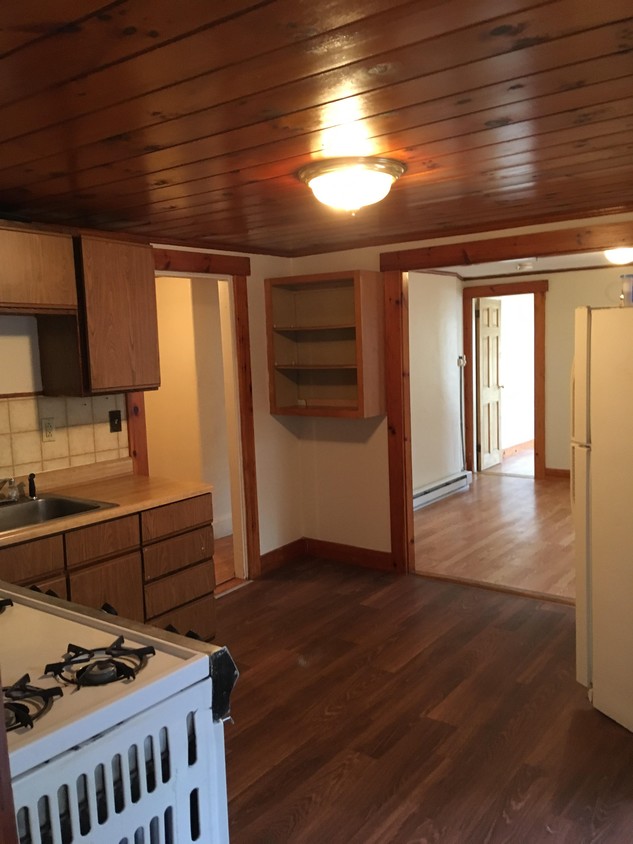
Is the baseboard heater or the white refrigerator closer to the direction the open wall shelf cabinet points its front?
the white refrigerator

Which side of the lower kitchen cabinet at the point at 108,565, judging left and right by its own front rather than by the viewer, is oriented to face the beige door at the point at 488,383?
left

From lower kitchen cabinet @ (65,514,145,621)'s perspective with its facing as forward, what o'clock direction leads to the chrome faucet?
The chrome faucet is roughly at 6 o'clock from the lower kitchen cabinet.

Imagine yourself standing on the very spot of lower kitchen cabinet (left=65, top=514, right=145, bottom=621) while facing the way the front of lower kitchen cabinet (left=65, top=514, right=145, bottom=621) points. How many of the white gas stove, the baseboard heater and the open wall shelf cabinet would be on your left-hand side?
2

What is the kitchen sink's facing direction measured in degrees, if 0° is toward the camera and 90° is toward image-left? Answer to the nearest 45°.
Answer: approximately 315°

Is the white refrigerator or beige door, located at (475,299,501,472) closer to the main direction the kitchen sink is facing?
the white refrigerator

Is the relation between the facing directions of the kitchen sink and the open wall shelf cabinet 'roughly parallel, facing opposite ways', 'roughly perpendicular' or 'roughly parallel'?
roughly perpendicular

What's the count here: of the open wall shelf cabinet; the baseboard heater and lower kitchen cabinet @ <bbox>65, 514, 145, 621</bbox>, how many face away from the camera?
0

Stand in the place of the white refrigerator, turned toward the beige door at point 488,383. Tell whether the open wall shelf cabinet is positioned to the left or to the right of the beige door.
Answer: left

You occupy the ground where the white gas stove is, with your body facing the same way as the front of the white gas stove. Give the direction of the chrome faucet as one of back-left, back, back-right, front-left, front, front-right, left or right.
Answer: front-left

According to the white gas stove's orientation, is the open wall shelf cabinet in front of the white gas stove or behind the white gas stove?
in front

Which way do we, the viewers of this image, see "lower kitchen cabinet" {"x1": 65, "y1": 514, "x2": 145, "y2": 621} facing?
facing the viewer and to the right of the viewer

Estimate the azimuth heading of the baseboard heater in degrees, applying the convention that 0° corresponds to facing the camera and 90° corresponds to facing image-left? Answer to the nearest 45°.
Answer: approximately 315°

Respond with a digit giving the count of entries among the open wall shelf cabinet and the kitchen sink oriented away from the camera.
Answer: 0

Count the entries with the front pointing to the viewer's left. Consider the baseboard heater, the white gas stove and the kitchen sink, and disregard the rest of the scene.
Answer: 0

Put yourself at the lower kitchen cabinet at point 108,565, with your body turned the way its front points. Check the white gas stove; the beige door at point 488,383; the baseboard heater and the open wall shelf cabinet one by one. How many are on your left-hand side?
3

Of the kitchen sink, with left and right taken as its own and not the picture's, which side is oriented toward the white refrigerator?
front
